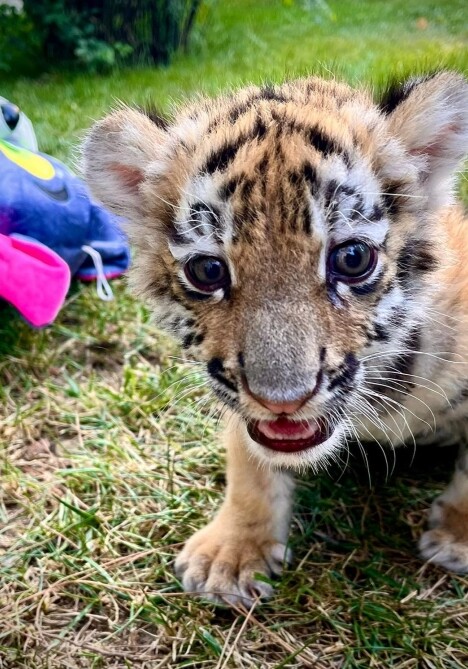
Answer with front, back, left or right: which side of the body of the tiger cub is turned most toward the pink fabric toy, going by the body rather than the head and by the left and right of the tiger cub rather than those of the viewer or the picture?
right

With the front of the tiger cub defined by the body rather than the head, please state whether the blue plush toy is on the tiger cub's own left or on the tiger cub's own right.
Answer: on the tiger cub's own right

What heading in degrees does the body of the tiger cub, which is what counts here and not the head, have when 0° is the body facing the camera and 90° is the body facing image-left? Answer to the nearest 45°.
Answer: approximately 45°
